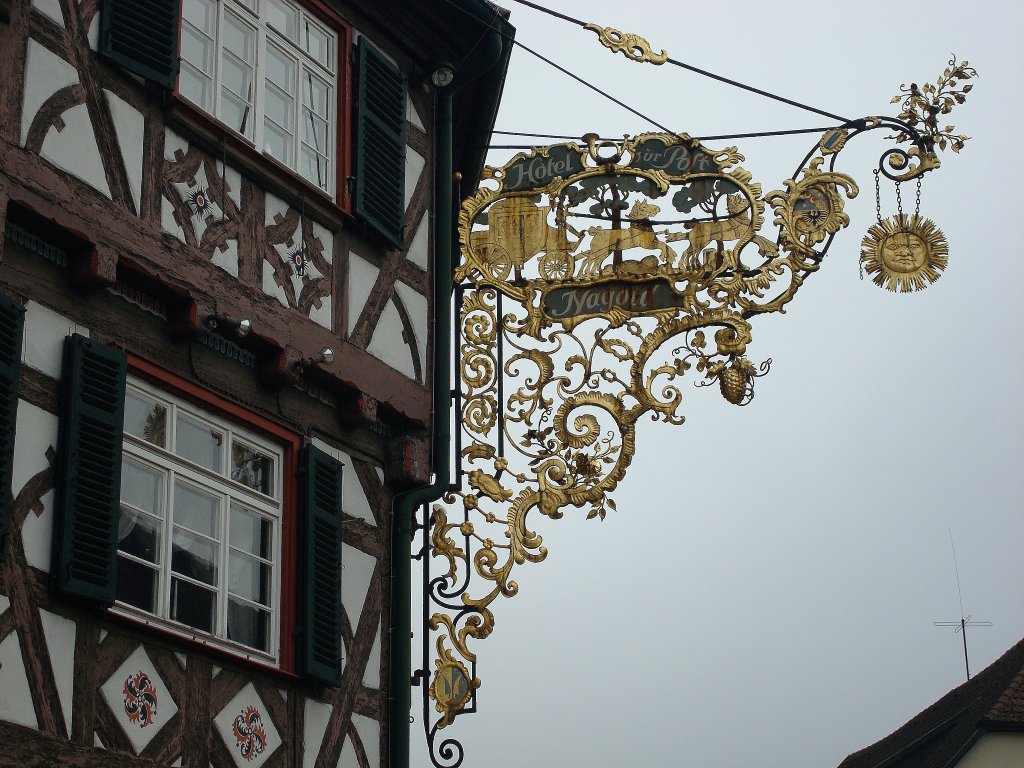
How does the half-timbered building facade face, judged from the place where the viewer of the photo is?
facing the viewer and to the right of the viewer
